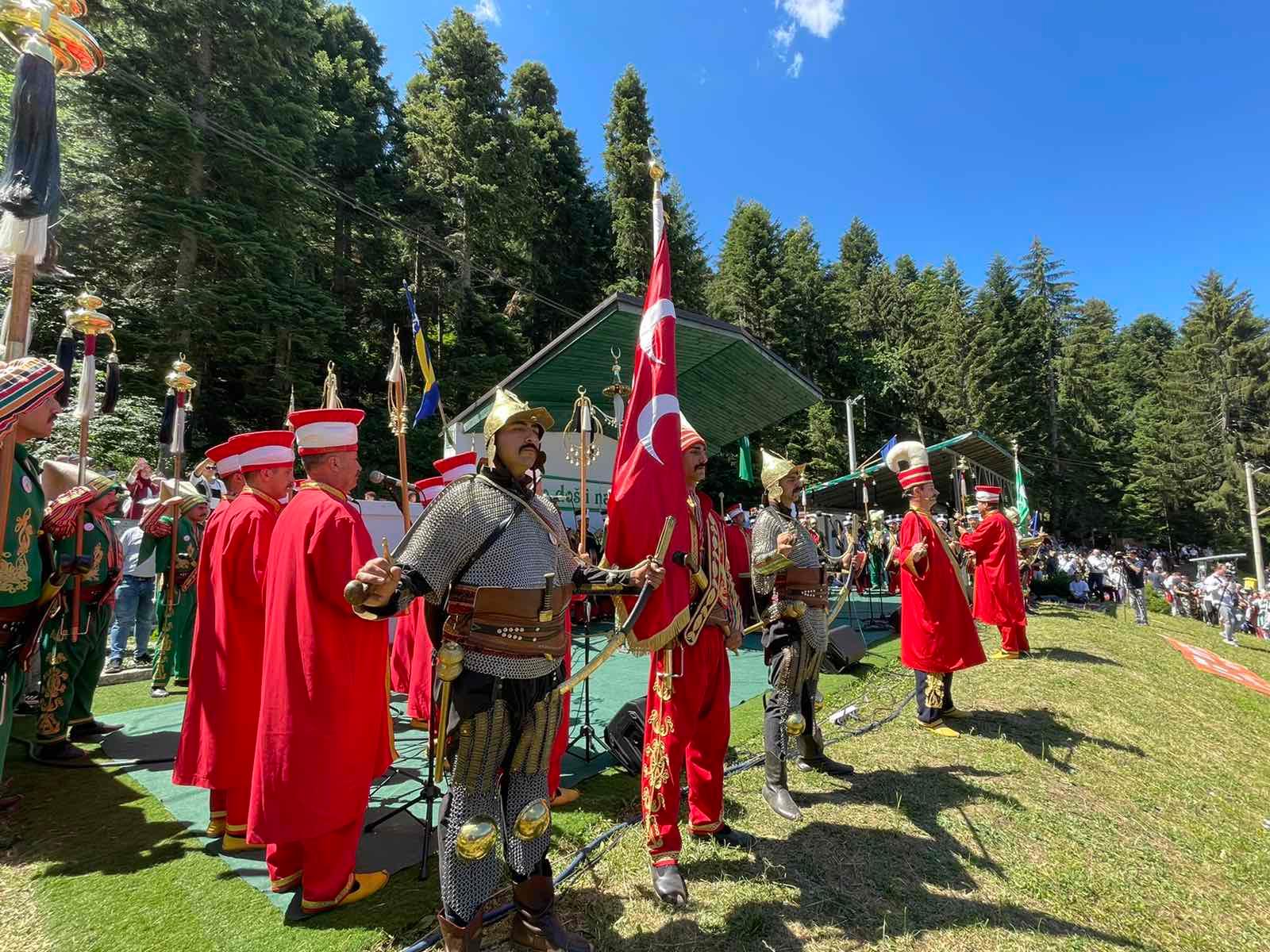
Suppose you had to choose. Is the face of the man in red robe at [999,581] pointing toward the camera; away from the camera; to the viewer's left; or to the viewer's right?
to the viewer's left

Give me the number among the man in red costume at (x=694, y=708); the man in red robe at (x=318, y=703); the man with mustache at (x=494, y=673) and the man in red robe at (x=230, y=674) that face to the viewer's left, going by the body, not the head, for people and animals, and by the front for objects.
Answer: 0

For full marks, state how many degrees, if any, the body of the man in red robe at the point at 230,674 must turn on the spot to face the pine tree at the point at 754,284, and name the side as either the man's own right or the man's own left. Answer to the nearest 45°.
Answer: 0° — they already face it

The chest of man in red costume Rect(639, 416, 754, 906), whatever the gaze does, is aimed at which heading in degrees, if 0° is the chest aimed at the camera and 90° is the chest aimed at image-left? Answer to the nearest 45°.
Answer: approximately 315°

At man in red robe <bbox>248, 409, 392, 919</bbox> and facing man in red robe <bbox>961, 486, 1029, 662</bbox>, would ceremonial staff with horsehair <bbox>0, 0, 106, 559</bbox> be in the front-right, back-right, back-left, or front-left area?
back-left

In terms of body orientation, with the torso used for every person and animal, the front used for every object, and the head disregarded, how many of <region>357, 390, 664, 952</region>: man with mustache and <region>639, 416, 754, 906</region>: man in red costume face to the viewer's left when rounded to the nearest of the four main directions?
0

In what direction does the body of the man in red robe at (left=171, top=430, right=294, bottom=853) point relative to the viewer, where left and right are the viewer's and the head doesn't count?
facing away from the viewer and to the right of the viewer

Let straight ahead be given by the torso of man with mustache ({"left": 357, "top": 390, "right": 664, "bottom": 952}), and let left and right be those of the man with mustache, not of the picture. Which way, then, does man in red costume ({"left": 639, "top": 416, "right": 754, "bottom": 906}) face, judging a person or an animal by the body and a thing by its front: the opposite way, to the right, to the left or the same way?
the same way

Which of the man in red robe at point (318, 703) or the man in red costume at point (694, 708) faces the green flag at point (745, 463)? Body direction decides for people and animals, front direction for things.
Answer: the man in red robe at point (318, 703)
